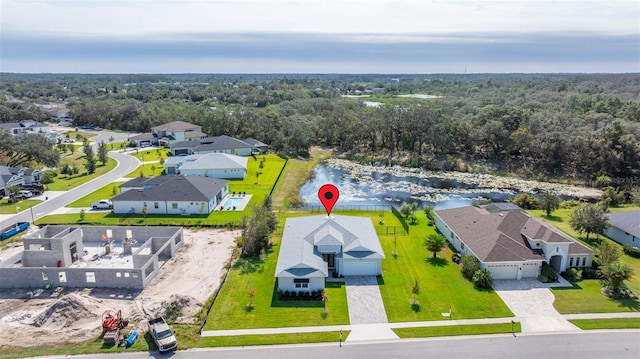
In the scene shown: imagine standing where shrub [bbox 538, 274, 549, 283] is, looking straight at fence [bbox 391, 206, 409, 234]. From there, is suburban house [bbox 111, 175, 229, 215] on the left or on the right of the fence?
left

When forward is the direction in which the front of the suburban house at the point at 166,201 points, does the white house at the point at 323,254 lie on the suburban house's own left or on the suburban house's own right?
on the suburban house's own left

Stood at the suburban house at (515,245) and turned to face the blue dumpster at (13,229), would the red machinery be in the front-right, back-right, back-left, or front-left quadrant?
front-left

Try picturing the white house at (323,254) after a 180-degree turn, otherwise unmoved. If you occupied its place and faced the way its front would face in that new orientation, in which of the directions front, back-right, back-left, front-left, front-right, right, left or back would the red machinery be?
back-left

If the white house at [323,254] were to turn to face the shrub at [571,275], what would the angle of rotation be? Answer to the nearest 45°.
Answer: approximately 90° to its left

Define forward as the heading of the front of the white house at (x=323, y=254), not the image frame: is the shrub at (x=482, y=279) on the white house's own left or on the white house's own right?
on the white house's own left

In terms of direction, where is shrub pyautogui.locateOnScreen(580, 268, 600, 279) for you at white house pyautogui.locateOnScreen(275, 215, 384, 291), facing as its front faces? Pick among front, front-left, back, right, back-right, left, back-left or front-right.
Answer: left

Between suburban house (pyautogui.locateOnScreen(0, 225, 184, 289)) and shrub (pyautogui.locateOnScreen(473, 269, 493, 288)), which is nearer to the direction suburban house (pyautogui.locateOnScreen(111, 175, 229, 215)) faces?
the suburban house

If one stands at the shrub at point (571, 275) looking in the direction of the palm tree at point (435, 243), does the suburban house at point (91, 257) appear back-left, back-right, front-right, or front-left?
front-left

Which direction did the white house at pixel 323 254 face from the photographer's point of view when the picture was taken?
facing the viewer

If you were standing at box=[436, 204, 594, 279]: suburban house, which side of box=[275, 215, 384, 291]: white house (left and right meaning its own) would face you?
left

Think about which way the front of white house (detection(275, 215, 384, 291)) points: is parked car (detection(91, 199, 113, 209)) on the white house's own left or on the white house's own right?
on the white house's own right

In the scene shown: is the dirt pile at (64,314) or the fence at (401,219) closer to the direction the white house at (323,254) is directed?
the dirt pile

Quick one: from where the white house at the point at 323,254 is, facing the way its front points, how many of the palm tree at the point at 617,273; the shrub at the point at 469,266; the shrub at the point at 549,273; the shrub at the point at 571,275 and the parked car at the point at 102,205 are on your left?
4
